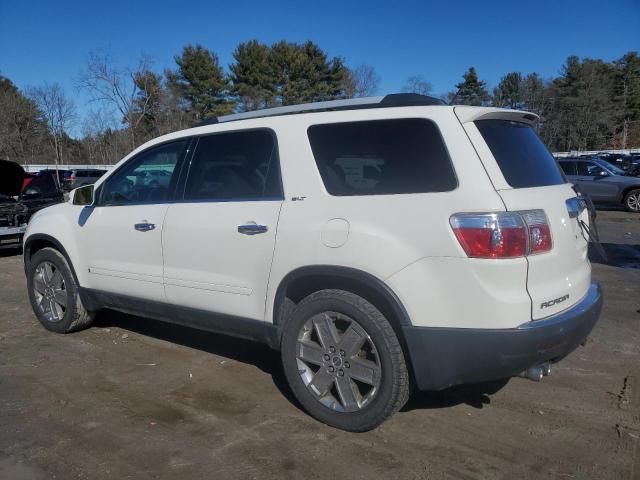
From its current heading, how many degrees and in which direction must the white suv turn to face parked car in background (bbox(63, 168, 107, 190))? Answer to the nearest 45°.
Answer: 0° — it already faces it

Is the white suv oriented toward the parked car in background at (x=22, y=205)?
yes

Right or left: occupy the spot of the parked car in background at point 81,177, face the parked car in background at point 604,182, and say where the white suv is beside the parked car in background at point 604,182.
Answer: right

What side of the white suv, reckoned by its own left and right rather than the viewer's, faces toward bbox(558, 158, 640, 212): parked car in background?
right

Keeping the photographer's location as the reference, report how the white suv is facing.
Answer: facing away from the viewer and to the left of the viewer
